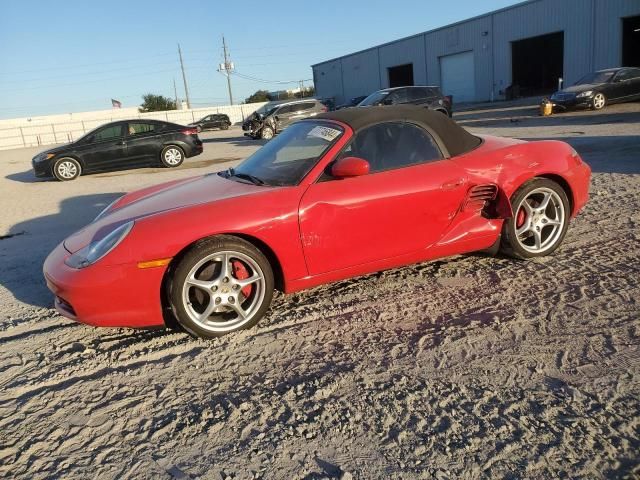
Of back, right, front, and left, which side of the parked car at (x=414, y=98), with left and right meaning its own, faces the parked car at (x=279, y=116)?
front

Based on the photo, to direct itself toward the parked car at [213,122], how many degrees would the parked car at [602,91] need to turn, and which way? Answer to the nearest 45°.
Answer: approximately 45° to its right

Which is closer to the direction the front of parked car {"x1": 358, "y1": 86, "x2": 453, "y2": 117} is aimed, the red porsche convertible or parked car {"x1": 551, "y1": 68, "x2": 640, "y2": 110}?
the red porsche convertible

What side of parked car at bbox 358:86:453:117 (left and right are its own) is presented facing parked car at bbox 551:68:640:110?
back

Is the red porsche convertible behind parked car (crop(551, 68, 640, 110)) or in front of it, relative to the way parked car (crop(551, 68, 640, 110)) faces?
in front

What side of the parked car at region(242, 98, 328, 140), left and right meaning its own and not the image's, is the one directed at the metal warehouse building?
back

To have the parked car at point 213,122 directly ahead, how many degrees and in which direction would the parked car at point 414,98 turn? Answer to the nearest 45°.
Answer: approximately 45° to its right

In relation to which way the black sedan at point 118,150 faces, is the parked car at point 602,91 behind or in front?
behind

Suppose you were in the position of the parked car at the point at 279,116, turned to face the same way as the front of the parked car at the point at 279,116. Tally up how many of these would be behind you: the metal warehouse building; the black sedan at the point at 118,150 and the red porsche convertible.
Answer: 1

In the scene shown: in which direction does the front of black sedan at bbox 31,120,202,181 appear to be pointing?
to the viewer's left

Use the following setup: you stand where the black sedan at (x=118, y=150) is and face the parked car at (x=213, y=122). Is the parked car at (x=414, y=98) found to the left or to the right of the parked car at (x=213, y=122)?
right

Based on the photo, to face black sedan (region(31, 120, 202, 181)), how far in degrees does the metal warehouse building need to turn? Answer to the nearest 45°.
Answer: approximately 45° to its left

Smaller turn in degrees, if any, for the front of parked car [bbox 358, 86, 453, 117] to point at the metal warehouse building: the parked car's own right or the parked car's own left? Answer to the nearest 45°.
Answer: approximately 90° to the parked car's own right

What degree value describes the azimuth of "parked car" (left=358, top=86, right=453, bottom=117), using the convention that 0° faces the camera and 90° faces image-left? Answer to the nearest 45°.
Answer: approximately 90°

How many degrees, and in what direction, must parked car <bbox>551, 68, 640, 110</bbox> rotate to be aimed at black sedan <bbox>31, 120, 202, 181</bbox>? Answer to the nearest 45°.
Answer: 0° — it already faces it

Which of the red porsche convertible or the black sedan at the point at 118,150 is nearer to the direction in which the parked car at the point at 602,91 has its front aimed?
the black sedan
